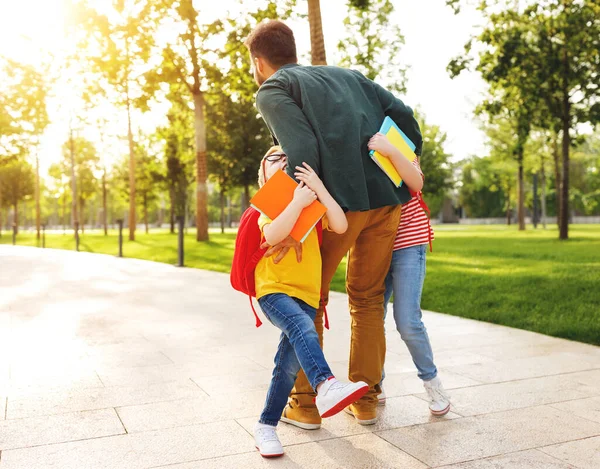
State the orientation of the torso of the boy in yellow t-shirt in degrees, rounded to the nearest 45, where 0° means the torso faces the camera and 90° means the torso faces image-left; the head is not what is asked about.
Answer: approximately 315°

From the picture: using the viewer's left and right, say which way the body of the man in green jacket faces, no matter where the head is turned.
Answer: facing away from the viewer and to the left of the viewer

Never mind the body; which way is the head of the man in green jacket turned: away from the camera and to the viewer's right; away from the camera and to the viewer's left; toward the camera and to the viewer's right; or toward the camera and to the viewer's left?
away from the camera and to the viewer's left

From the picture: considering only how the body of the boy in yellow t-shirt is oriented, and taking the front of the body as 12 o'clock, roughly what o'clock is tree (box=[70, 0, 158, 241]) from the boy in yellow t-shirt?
The tree is roughly at 7 o'clock from the boy in yellow t-shirt.
